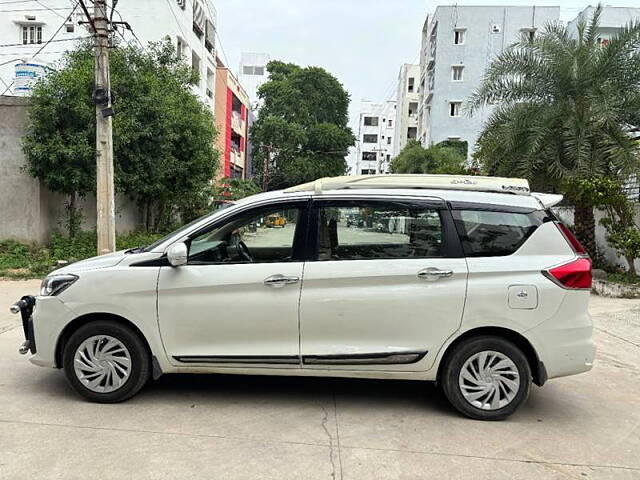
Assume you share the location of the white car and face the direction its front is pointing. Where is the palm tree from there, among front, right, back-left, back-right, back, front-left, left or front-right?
back-right

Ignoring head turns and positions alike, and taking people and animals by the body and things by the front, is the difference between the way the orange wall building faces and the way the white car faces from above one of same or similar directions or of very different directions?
very different directions

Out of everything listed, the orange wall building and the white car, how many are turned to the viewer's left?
1

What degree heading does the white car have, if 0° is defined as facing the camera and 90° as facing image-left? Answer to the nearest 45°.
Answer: approximately 90°

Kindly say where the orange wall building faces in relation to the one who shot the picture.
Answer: facing to the right of the viewer

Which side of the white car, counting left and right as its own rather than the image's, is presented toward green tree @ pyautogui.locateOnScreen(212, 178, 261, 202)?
right

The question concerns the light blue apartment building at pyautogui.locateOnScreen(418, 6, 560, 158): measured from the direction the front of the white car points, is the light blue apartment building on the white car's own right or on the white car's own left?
on the white car's own right

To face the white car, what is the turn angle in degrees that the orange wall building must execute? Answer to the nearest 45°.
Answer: approximately 90° to its right

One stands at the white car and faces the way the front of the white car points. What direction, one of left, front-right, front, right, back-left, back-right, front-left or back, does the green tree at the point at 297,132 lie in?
right

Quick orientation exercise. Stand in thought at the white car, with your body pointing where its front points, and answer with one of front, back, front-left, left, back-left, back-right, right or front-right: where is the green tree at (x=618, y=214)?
back-right

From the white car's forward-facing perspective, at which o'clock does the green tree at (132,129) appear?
The green tree is roughly at 2 o'clock from the white car.
